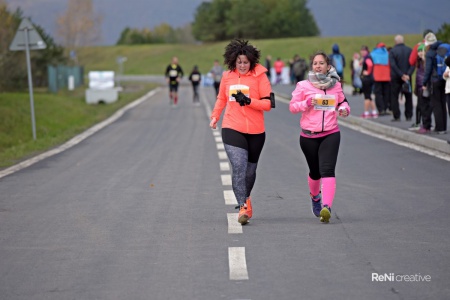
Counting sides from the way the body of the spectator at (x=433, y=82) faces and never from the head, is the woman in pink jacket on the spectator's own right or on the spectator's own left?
on the spectator's own left

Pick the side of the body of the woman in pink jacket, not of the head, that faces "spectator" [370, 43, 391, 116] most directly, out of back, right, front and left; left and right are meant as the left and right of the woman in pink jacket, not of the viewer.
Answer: back

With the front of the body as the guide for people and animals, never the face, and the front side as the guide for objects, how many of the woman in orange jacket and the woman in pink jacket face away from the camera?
0

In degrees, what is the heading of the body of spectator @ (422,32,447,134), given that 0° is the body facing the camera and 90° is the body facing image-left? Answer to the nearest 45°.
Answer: approximately 90°

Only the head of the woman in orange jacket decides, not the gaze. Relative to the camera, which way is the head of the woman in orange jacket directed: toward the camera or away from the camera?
toward the camera

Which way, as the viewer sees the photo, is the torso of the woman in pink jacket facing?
toward the camera

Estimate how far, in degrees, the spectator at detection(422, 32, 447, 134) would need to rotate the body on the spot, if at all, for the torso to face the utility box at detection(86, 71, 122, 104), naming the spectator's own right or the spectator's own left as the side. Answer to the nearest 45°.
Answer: approximately 45° to the spectator's own right

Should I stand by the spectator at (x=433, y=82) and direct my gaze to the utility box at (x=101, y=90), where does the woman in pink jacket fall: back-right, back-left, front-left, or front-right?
back-left

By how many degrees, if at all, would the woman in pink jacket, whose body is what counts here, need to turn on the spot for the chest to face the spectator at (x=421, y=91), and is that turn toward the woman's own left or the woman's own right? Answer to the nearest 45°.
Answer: approximately 180°
